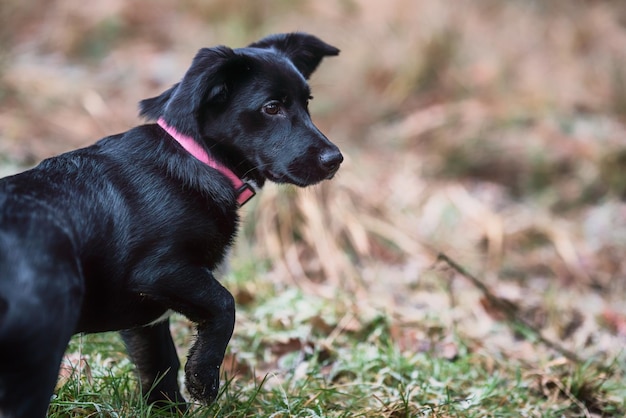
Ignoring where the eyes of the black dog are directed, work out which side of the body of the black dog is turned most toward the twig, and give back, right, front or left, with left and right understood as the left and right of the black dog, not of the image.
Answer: front

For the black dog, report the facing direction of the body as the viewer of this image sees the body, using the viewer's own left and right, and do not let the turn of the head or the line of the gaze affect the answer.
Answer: facing away from the viewer and to the right of the viewer
